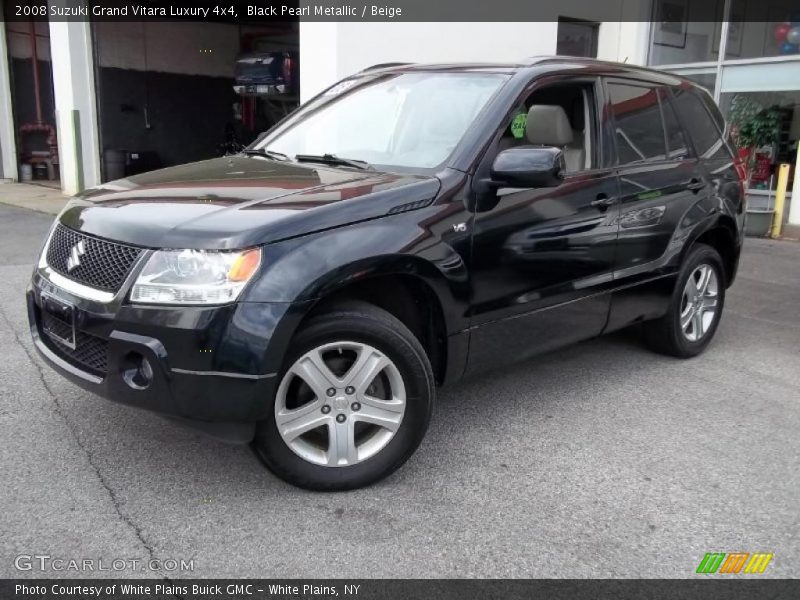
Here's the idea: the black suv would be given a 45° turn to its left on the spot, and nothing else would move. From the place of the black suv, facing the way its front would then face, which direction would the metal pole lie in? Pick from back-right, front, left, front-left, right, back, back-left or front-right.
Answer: back-left

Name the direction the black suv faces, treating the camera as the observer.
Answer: facing the viewer and to the left of the viewer

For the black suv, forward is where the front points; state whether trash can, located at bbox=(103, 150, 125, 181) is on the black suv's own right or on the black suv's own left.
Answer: on the black suv's own right

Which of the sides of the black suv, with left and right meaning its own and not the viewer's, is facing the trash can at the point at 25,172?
right

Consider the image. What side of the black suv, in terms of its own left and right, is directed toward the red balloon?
back
